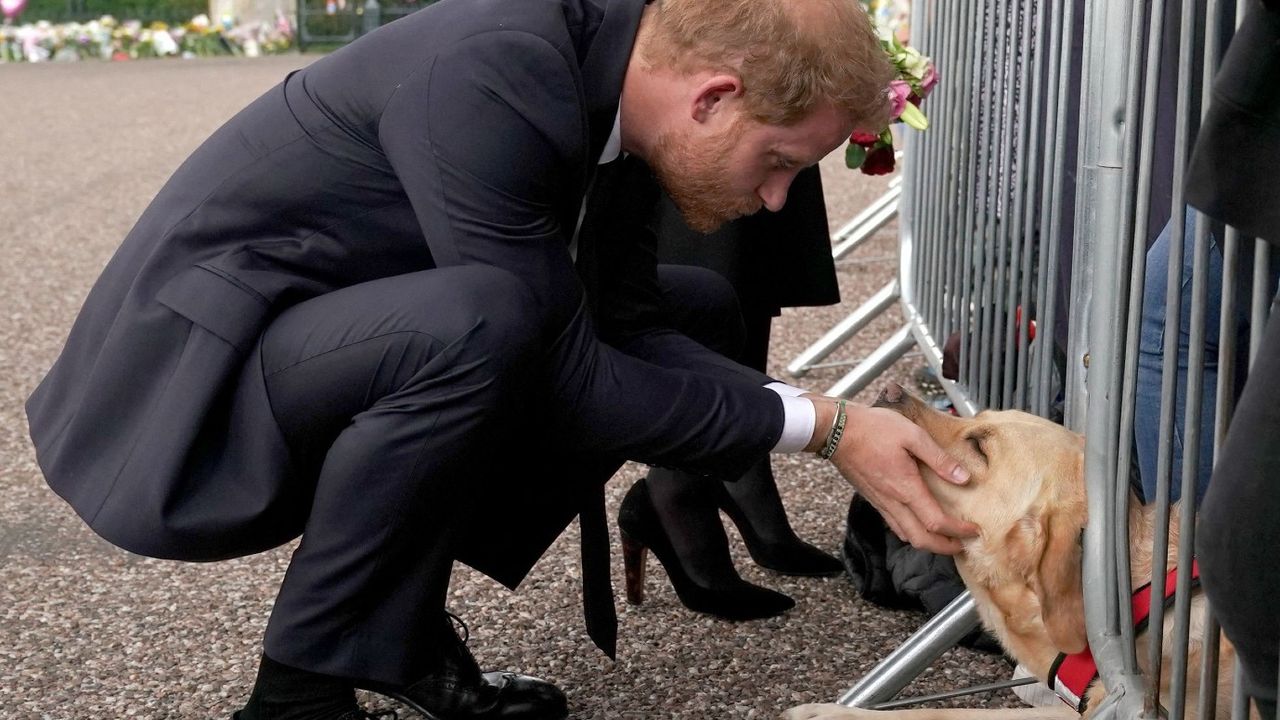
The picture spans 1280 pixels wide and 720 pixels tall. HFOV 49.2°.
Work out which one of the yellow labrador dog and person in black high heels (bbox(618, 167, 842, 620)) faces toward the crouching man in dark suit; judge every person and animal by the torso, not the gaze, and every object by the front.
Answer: the yellow labrador dog

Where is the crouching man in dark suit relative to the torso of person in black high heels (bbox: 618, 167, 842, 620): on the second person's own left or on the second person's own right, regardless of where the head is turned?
on the second person's own right

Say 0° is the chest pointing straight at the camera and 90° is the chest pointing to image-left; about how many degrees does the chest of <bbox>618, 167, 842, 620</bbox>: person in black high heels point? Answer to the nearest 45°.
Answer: approximately 270°

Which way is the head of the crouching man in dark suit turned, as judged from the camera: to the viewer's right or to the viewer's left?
to the viewer's right

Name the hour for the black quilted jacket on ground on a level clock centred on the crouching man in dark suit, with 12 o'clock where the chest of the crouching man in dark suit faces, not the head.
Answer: The black quilted jacket on ground is roughly at 11 o'clock from the crouching man in dark suit.

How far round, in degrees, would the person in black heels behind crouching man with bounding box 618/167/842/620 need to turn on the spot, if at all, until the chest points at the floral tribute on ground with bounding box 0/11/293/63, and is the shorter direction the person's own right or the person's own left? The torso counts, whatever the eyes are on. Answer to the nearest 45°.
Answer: approximately 135° to the person's own left

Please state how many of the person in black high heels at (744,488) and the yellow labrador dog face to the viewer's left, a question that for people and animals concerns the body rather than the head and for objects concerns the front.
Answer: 1

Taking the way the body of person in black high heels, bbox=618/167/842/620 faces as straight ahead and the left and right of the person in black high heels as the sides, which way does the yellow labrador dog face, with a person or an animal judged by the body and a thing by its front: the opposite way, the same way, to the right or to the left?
the opposite way

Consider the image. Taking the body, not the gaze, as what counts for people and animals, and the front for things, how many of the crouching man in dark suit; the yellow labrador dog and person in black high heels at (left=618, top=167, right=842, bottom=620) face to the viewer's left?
1

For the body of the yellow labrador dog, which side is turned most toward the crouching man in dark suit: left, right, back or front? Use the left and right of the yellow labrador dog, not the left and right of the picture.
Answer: front

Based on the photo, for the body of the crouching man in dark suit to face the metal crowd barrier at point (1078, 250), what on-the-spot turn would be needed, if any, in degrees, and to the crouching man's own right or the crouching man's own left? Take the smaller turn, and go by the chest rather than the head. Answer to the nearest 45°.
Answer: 0° — they already face it

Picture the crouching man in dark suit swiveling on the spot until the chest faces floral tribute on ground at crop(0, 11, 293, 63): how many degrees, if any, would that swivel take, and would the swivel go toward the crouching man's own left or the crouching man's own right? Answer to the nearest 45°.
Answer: approximately 90° to the crouching man's own left

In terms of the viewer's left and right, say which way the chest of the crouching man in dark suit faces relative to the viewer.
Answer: facing to the right of the viewer

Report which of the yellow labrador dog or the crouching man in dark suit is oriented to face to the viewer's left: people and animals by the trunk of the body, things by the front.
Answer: the yellow labrador dog

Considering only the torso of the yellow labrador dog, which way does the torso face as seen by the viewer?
to the viewer's left

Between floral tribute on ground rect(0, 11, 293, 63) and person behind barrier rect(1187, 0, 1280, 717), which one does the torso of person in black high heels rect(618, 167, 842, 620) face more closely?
the person behind barrier
